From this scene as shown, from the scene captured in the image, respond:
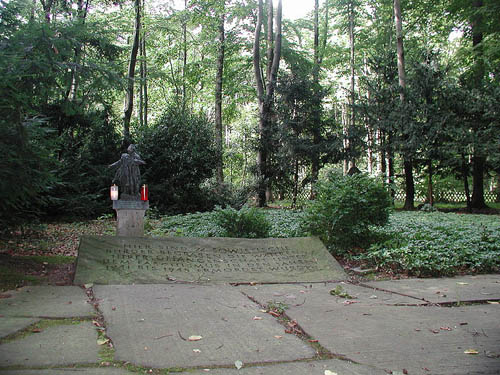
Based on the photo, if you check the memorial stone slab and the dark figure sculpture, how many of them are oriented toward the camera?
2

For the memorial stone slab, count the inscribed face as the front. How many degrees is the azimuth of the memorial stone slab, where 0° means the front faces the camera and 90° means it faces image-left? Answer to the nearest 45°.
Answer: approximately 0°

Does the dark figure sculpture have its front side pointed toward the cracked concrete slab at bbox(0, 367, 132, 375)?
yes

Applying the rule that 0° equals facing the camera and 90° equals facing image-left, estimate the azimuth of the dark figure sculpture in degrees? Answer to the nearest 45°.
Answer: approximately 0°

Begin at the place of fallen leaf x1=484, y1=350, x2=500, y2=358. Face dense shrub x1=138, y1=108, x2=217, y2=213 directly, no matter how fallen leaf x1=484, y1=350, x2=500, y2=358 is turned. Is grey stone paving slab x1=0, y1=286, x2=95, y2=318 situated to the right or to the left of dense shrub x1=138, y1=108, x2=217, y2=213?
left

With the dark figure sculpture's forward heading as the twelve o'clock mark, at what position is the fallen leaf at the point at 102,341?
The fallen leaf is roughly at 12 o'clock from the dark figure sculpture.

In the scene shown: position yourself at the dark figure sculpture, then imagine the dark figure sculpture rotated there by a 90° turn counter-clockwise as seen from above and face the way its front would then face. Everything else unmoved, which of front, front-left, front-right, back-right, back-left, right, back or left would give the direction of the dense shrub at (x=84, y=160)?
left

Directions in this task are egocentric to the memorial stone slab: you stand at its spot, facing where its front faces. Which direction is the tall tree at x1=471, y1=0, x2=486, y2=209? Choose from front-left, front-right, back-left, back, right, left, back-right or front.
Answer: back-left

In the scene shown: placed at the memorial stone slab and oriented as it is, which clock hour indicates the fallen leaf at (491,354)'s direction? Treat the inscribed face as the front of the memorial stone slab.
The fallen leaf is roughly at 11 o'clock from the memorial stone slab.

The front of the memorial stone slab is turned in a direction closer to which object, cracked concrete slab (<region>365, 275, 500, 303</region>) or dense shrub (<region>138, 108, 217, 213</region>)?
the cracked concrete slab

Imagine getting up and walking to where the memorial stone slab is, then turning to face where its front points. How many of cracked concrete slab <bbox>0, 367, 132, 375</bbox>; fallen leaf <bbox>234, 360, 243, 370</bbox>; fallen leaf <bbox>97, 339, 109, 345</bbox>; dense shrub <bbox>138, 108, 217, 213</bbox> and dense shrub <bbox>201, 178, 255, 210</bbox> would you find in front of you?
3

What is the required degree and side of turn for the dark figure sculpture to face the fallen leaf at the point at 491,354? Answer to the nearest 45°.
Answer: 0° — it already faces it
